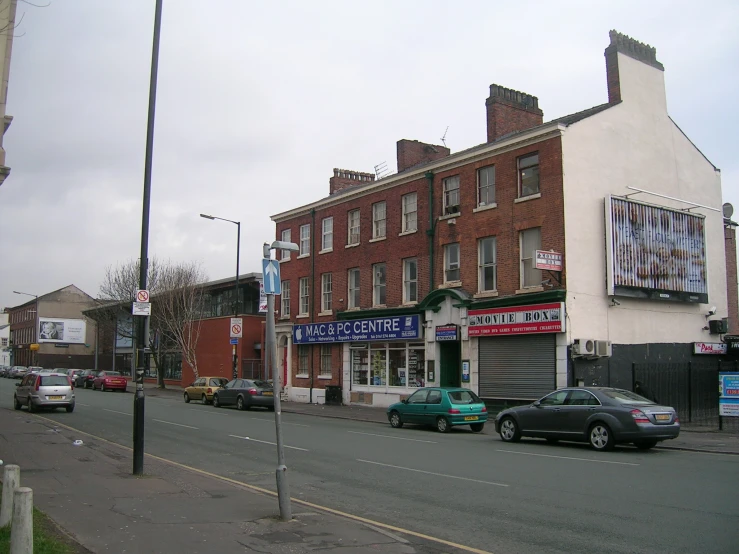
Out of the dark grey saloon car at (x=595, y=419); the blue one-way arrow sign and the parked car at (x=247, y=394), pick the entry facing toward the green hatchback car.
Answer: the dark grey saloon car

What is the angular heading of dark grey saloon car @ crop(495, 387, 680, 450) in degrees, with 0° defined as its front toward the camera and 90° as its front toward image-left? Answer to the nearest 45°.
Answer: approximately 135°

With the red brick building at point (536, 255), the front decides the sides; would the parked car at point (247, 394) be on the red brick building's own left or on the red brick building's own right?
on the red brick building's own right

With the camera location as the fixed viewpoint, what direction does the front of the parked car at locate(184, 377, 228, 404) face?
facing away from the viewer and to the left of the viewer

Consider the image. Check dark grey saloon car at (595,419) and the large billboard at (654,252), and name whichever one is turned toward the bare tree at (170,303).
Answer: the dark grey saloon car

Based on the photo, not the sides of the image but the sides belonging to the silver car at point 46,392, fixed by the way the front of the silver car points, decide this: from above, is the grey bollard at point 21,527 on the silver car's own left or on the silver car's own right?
on the silver car's own left

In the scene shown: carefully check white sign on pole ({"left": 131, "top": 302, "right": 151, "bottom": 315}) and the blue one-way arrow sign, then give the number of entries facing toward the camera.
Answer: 2

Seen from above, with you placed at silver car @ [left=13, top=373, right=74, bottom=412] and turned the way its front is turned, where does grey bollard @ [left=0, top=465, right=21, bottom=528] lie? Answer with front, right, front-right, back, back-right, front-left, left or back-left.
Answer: back-left

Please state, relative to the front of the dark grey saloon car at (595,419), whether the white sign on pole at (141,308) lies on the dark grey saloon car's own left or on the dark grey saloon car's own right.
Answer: on the dark grey saloon car's own left

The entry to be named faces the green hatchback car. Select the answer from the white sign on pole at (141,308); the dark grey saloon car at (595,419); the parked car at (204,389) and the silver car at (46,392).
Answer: the dark grey saloon car
